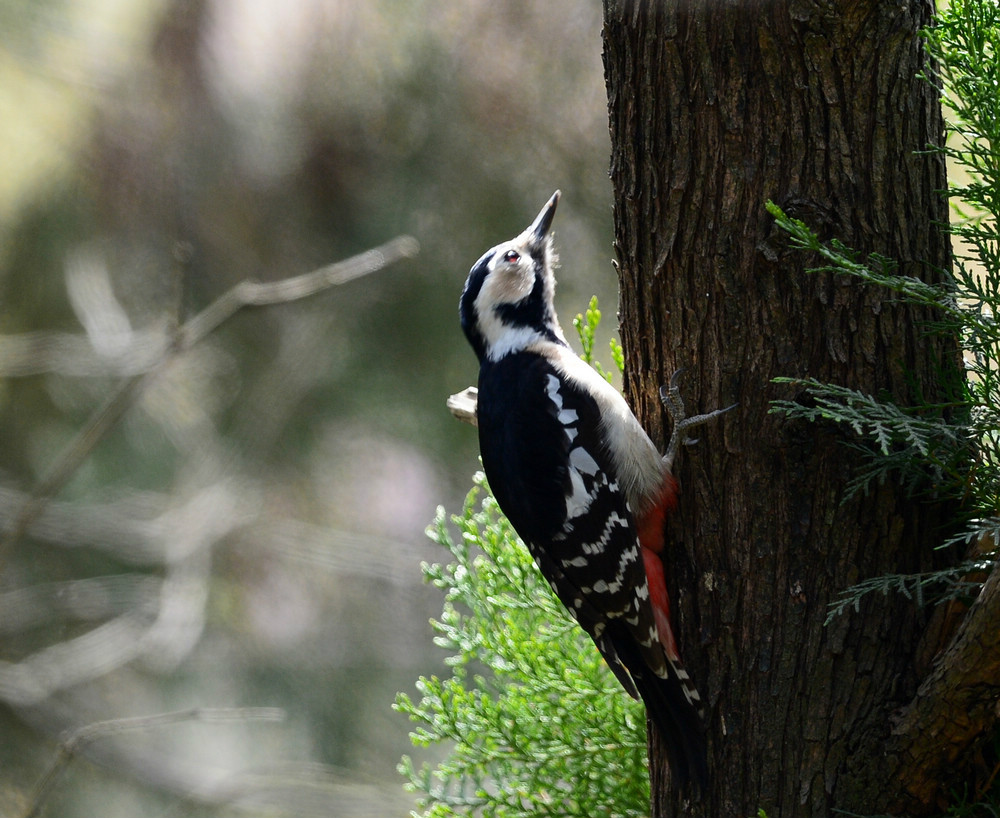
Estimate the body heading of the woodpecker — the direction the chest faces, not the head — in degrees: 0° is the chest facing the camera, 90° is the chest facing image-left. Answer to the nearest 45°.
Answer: approximately 270°
